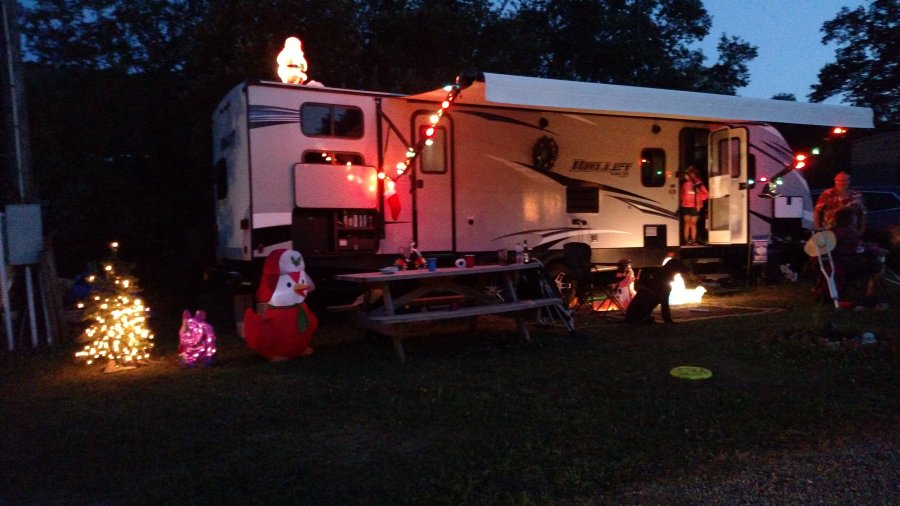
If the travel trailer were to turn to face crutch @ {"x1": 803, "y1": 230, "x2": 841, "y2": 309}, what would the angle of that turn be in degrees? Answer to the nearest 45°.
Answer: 0° — it already faces it

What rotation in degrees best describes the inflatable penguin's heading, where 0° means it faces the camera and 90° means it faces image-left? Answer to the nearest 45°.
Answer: approximately 315°

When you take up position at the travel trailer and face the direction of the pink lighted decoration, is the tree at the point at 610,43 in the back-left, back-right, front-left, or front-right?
back-right

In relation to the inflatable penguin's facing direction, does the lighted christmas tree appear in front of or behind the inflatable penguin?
behind

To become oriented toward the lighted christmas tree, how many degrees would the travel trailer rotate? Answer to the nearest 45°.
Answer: approximately 135° to its right

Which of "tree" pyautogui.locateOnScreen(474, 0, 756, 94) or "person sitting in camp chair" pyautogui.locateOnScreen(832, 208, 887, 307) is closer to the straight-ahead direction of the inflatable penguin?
the person sitting in camp chair

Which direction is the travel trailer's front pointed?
to the viewer's right
